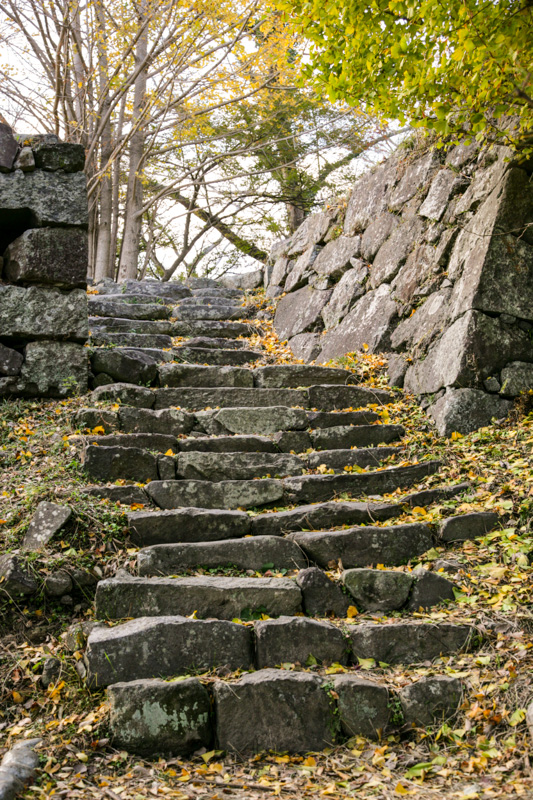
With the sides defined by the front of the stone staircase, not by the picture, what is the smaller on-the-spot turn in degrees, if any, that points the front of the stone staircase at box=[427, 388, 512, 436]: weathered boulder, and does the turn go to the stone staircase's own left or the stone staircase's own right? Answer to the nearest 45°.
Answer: approximately 135° to the stone staircase's own left

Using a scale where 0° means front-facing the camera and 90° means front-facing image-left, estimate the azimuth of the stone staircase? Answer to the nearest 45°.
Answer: approximately 0°

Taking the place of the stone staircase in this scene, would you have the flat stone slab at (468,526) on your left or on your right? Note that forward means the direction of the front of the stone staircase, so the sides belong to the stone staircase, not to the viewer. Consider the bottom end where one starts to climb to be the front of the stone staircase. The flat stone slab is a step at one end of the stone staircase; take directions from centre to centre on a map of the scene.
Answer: on your left

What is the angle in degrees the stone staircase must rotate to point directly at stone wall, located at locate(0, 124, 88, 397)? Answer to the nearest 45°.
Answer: approximately 135° to its right

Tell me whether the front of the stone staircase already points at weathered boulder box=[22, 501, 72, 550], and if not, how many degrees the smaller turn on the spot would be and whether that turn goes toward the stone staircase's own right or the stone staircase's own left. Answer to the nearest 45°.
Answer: approximately 90° to the stone staircase's own right

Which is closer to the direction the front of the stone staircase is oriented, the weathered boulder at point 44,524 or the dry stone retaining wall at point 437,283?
the weathered boulder

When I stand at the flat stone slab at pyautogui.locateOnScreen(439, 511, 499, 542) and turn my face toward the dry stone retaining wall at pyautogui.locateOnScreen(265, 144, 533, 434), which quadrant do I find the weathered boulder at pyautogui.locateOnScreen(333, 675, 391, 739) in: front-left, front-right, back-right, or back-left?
back-left
